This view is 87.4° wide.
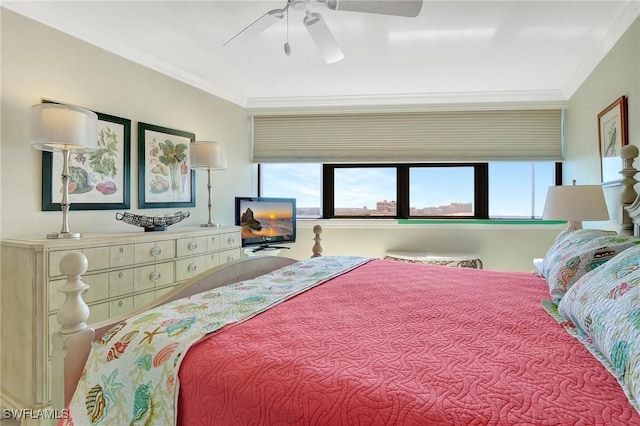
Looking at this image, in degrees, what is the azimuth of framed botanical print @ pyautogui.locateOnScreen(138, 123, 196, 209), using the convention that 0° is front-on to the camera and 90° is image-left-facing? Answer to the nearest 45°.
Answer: approximately 315°

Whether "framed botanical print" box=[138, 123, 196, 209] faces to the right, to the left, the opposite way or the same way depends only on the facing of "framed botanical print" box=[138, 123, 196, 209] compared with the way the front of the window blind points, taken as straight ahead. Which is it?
to the left

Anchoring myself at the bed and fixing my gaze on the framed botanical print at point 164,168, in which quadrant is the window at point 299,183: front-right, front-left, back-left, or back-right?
front-right

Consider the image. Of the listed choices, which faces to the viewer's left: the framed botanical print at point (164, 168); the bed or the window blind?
the bed

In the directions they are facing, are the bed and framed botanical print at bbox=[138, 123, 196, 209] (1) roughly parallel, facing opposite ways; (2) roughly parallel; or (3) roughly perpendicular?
roughly parallel, facing opposite ways

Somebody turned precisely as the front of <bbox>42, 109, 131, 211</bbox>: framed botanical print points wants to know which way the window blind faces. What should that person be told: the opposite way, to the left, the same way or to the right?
to the right

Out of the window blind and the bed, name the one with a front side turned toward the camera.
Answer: the window blind

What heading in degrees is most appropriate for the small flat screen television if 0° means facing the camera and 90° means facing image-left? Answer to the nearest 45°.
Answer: approximately 315°

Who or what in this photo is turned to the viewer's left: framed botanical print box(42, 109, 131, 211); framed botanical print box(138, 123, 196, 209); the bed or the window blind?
the bed

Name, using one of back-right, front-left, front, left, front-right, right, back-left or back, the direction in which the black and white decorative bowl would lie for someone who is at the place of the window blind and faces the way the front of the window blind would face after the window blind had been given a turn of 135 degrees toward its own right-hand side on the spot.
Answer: left

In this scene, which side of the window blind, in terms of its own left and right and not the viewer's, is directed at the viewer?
front

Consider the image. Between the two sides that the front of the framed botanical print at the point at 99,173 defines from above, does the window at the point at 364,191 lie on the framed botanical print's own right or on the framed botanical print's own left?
on the framed botanical print's own left

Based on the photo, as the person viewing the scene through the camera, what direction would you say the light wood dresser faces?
facing the viewer and to the right of the viewer

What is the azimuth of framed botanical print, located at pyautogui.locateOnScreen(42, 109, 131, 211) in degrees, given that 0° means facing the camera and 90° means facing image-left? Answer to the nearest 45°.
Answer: approximately 315°

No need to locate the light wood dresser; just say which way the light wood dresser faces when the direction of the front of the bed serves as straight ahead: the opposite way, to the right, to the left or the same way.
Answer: the opposite way

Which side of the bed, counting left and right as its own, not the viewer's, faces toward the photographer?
left

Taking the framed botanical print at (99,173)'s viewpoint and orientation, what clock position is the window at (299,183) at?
The window is roughly at 10 o'clock from the framed botanical print.

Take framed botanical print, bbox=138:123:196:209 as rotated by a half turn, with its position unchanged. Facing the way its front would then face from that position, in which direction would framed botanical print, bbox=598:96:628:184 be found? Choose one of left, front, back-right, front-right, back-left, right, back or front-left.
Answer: back

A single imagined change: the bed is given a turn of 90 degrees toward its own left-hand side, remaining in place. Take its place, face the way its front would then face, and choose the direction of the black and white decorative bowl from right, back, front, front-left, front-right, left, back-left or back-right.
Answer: back-right
